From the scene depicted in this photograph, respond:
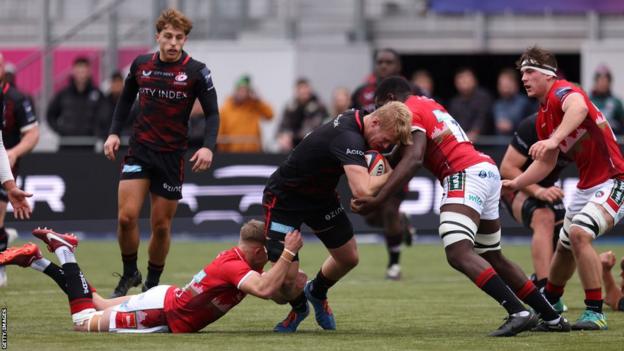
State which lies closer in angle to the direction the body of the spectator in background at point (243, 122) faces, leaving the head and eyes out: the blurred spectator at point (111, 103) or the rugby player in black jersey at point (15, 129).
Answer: the rugby player in black jersey

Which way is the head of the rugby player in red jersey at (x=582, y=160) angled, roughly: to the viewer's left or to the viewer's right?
to the viewer's left

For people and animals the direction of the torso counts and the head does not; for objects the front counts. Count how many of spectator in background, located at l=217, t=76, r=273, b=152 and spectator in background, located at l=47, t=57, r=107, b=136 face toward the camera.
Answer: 2

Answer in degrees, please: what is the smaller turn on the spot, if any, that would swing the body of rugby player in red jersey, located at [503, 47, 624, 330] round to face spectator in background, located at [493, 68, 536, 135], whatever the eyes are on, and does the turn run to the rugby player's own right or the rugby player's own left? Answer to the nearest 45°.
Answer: approximately 135° to the rugby player's own right

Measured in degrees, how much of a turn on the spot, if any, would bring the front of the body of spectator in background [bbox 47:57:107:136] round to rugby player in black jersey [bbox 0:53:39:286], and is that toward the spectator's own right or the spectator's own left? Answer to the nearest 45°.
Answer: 0° — they already face them

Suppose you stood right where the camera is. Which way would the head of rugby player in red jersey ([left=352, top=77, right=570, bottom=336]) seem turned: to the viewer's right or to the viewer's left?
to the viewer's left

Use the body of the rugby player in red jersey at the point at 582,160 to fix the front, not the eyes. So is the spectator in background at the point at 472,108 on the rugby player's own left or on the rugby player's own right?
on the rugby player's own right

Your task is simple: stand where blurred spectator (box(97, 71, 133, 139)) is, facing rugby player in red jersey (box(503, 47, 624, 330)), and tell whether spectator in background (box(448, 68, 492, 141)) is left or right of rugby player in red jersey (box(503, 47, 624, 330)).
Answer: left
